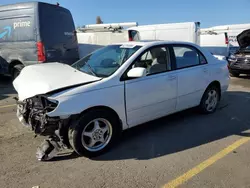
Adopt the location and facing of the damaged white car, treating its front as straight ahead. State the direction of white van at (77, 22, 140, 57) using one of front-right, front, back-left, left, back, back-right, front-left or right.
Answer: back-right

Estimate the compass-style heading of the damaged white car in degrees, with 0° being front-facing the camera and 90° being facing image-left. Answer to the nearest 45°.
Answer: approximately 45°

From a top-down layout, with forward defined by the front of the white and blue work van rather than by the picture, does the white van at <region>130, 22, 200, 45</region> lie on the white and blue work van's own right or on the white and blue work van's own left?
on the white and blue work van's own left

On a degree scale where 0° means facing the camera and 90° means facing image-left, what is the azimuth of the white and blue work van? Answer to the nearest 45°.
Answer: approximately 135°
